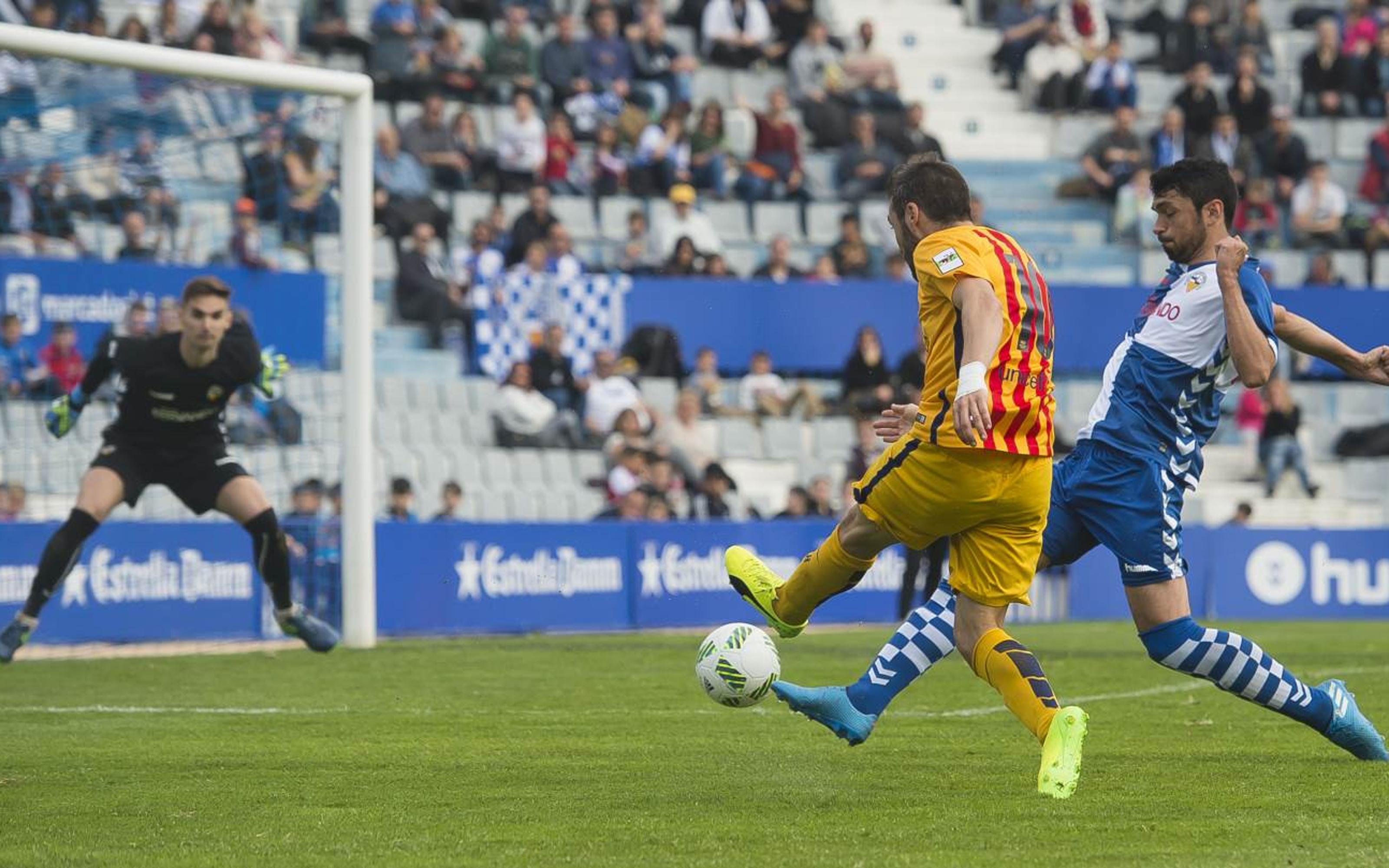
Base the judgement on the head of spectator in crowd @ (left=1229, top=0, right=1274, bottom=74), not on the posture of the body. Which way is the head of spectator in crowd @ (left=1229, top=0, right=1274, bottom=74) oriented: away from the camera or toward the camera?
toward the camera

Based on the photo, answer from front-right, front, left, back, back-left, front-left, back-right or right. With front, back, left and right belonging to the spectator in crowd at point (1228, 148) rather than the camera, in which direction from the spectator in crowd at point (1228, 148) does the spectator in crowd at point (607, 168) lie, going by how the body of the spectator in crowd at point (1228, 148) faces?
front-right

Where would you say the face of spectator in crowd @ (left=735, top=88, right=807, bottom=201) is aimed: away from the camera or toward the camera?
toward the camera

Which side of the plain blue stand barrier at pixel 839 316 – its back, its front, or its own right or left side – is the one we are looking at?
front

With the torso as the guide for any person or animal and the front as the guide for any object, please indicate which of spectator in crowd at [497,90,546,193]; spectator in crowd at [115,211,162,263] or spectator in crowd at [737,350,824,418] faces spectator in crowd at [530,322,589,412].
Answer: spectator in crowd at [497,90,546,193]

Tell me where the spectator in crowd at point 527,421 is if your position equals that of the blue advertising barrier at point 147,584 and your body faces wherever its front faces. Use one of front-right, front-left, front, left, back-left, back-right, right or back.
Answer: back-left

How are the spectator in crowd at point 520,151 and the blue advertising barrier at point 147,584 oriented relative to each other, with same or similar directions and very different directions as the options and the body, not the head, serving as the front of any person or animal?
same or similar directions

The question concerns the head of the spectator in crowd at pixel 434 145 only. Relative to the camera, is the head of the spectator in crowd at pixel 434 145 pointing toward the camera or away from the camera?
toward the camera

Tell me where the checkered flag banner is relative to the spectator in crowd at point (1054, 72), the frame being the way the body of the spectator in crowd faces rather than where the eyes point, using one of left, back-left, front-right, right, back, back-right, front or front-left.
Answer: front-right

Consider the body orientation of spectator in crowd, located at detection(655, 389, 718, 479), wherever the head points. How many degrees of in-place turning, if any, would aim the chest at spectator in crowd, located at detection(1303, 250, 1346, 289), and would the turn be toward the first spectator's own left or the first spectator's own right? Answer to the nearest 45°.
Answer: approximately 135° to the first spectator's own left

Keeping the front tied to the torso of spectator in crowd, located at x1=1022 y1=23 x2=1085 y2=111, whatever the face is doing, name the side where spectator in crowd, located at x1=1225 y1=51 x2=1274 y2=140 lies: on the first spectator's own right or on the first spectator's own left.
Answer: on the first spectator's own left

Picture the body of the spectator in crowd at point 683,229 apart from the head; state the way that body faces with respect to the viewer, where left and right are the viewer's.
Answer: facing the viewer

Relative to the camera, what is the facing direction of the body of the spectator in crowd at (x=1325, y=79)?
toward the camera

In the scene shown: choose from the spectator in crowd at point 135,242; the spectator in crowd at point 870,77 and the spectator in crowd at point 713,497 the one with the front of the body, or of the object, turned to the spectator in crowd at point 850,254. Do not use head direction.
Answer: the spectator in crowd at point 870,77

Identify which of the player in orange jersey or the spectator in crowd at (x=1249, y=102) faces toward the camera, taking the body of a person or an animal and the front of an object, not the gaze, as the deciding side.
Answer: the spectator in crowd

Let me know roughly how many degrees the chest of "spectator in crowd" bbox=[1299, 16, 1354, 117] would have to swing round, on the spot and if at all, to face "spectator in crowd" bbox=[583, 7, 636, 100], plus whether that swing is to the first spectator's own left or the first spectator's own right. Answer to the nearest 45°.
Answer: approximately 45° to the first spectator's own right
